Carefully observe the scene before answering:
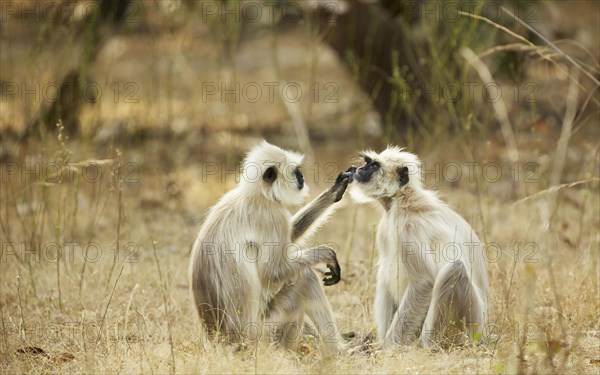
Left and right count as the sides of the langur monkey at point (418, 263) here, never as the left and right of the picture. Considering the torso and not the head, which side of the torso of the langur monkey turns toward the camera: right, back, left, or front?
left

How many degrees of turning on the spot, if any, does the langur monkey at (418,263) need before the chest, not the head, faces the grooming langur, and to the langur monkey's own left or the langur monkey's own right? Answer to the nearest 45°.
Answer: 0° — it already faces it

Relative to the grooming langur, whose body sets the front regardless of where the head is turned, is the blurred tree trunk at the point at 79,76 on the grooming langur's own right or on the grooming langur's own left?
on the grooming langur's own left

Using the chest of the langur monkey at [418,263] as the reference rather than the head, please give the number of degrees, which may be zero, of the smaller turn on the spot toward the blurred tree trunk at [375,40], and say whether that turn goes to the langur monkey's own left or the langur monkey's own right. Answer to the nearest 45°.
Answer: approximately 90° to the langur monkey's own right

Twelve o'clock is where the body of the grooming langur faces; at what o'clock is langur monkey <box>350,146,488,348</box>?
The langur monkey is roughly at 12 o'clock from the grooming langur.

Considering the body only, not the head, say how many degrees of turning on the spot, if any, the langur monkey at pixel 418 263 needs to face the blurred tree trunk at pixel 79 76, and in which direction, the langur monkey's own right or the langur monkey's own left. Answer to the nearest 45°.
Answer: approximately 45° to the langur monkey's own right

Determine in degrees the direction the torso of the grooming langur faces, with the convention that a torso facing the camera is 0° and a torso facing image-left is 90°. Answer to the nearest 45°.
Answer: approximately 270°

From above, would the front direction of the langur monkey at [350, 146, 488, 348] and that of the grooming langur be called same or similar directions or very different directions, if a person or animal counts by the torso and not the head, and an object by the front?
very different directions

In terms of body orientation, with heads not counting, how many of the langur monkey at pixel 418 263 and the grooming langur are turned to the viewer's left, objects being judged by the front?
1
